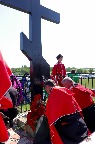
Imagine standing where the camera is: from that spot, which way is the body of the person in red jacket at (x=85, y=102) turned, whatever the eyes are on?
to the viewer's left

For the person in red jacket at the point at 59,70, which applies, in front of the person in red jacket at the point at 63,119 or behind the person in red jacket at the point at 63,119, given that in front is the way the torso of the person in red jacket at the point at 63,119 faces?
in front

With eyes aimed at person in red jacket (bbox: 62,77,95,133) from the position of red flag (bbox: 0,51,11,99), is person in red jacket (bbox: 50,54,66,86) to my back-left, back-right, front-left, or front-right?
front-left

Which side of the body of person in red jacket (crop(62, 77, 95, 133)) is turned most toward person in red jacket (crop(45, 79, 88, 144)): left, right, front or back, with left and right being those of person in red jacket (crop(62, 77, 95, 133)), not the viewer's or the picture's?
left

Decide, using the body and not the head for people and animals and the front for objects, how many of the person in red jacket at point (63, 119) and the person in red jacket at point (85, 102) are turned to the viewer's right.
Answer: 0

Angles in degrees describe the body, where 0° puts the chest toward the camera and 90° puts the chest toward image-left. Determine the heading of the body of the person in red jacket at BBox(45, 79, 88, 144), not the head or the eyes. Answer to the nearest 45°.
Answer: approximately 135°
